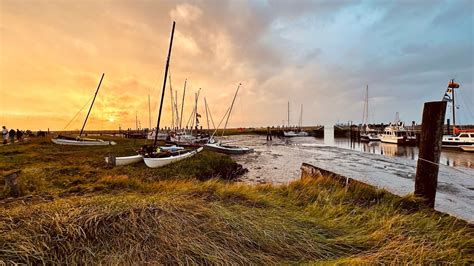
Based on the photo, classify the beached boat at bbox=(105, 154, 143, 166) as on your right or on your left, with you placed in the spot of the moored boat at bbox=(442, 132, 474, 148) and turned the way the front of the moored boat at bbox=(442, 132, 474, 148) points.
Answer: on your left

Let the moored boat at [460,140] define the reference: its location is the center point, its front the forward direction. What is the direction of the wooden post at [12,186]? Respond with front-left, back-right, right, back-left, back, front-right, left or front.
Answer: left

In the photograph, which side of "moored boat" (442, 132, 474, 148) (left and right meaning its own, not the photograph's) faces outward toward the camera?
left

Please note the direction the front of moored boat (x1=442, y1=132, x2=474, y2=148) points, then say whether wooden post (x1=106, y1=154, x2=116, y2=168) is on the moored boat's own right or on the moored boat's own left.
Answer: on the moored boat's own left

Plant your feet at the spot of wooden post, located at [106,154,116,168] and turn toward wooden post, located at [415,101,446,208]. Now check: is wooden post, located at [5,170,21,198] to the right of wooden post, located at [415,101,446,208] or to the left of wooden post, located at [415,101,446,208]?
right

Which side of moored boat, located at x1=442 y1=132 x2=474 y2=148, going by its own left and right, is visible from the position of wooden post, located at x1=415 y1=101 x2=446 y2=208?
left
